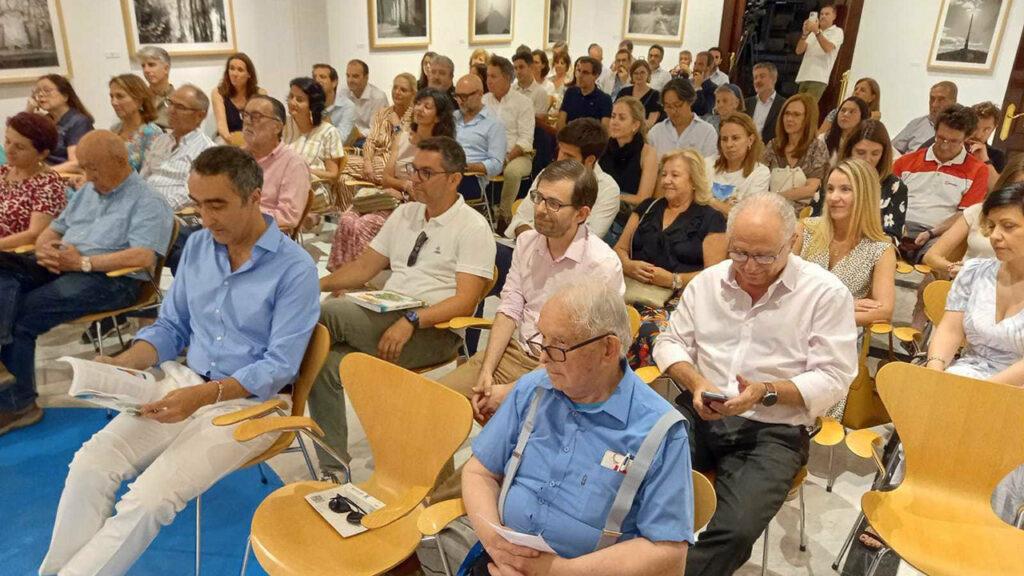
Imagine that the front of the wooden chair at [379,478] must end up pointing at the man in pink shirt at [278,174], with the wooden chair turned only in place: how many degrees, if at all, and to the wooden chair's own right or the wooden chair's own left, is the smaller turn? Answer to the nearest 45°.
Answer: approximately 135° to the wooden chair's own right

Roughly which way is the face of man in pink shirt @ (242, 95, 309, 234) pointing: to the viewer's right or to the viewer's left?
to the viewer's left

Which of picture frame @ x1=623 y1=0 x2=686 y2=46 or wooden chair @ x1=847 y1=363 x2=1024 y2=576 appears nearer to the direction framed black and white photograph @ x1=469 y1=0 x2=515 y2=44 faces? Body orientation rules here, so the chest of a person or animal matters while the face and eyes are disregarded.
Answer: the wooden chair

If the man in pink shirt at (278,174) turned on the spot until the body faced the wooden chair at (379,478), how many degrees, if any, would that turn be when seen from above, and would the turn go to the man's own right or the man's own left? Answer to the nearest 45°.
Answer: approximately 45° to the man's own left

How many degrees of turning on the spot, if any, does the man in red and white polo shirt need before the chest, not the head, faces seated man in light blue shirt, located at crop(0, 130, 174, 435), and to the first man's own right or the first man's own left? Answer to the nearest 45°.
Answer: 0° — they already face them

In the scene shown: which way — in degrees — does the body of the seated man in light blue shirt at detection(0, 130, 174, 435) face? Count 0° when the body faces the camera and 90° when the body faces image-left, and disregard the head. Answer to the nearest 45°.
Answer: approximately 45°

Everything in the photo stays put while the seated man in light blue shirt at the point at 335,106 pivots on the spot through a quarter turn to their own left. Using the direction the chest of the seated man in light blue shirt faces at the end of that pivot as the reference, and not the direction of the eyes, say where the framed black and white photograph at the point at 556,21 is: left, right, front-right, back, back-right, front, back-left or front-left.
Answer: left

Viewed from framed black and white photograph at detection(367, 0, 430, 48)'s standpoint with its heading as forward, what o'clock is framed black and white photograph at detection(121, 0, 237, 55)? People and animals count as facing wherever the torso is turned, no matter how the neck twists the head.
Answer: framed black and white photograph at detection(121, 0, 237, 55) is roughly at 2 o'clock from framed black and white photograph at detection(367, 0, 430, 48).

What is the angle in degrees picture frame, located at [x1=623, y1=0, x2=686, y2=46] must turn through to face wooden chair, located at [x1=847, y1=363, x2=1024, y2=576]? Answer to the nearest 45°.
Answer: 0° — it already faces it
